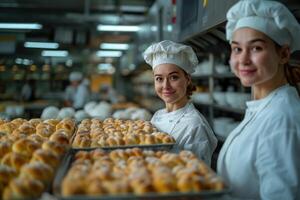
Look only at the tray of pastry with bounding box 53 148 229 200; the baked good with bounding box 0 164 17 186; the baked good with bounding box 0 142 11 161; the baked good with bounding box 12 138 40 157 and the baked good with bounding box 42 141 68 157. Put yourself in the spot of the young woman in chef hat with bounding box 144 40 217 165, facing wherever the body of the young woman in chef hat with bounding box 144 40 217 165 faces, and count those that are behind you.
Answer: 0

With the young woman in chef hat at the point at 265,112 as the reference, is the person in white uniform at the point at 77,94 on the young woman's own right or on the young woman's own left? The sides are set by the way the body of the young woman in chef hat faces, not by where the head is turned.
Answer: on the young woman's own right

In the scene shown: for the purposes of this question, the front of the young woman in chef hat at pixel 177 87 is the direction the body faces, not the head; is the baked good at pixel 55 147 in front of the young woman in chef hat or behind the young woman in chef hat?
in front

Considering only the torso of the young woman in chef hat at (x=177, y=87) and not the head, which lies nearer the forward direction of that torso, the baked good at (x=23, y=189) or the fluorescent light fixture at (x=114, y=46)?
the baked good

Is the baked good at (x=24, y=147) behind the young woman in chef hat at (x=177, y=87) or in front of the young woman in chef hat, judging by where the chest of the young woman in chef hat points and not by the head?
in front

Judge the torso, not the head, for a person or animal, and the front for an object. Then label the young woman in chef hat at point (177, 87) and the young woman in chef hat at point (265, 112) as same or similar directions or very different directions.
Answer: same or similar directions

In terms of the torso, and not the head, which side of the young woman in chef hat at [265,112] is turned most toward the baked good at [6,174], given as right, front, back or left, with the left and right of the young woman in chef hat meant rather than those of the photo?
front

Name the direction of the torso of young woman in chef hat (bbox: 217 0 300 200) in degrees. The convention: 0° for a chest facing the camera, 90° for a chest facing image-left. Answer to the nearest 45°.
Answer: approximately 45°

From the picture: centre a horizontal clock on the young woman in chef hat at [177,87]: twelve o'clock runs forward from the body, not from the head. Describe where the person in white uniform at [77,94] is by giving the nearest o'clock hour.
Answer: The person in white uniform is roughly at 4 o'clock from the young woman in chef hat.

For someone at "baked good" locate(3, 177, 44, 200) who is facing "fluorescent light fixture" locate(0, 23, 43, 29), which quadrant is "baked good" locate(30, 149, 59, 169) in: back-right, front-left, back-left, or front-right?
front-right

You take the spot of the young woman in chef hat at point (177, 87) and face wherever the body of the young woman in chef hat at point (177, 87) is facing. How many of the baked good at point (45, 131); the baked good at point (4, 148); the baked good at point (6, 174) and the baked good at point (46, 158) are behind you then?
0

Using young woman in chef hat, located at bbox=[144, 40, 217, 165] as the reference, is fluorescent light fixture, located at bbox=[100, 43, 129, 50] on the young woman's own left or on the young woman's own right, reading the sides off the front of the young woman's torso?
on the young woman's own right
